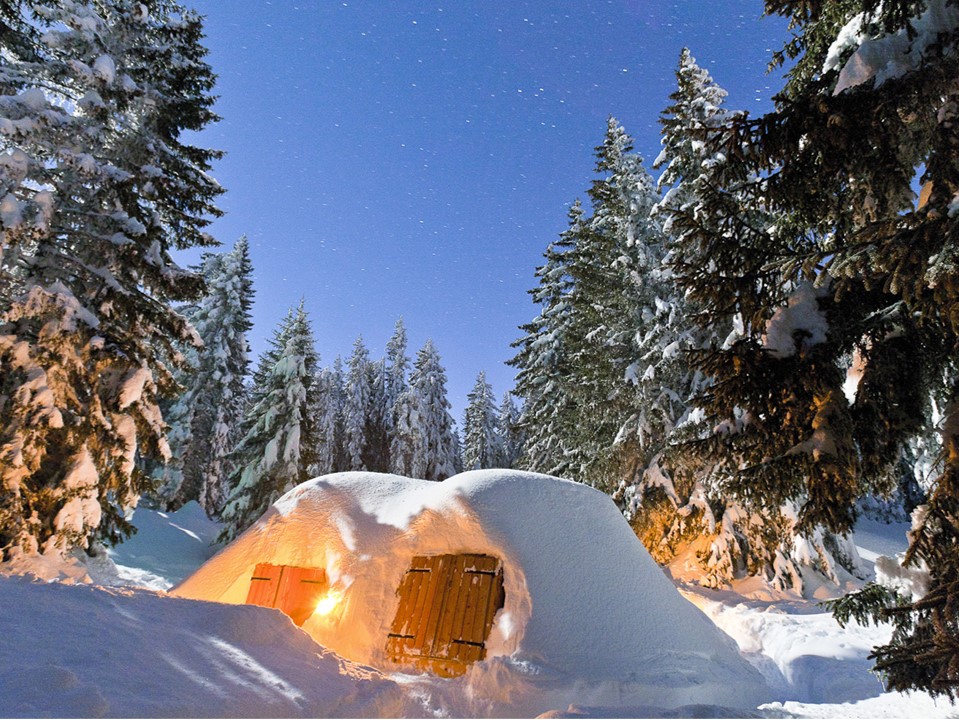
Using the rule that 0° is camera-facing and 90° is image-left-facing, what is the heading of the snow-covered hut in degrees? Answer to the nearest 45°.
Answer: approximately 45°

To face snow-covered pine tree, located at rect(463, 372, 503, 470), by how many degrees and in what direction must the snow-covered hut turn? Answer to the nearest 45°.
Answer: approximately 135° to its right

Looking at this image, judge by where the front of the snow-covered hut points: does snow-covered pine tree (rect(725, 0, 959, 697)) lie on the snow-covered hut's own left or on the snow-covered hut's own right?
on the snow-covered hut's own left

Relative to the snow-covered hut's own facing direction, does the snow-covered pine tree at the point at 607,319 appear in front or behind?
behind

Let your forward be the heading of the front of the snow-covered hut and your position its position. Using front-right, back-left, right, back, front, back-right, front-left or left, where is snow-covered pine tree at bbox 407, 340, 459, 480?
back-right

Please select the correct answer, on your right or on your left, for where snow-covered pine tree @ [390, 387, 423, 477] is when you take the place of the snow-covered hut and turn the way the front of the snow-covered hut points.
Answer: on your right
